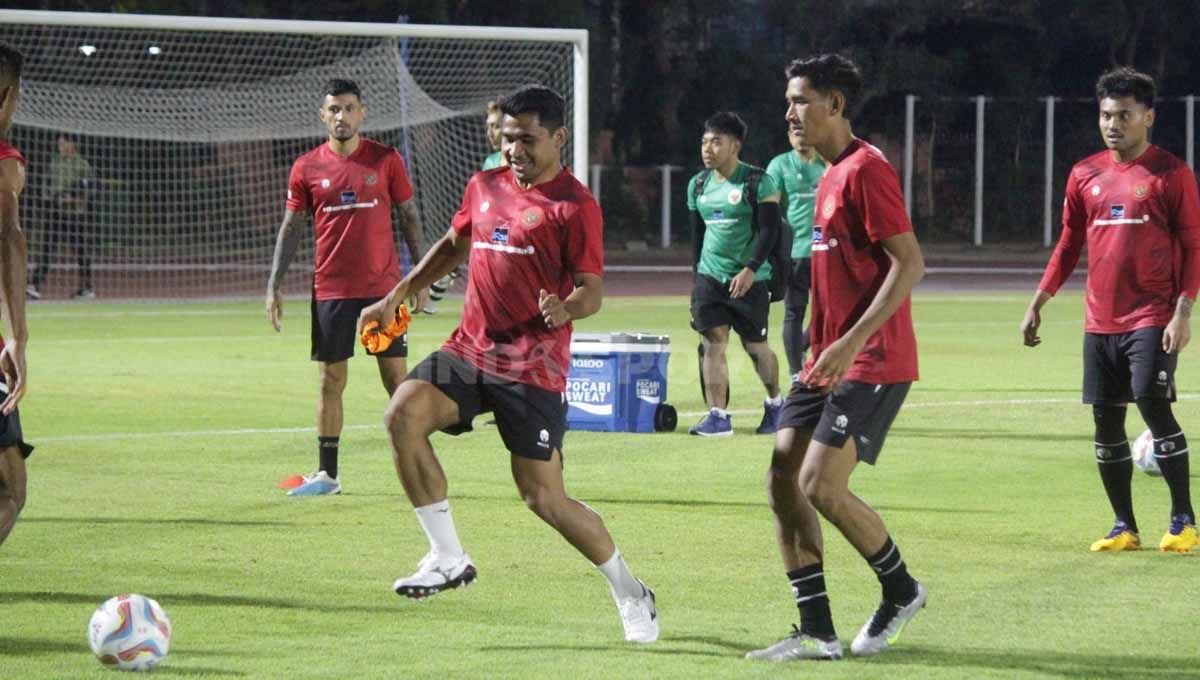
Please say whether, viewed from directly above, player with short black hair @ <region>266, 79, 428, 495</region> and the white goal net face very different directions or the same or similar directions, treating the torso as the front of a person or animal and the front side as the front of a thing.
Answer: same or similar directions

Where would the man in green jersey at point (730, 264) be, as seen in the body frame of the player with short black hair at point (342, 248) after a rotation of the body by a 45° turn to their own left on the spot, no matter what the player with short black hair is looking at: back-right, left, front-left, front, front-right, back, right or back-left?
left

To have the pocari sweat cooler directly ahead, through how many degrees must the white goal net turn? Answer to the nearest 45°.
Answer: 0° — it already faces it

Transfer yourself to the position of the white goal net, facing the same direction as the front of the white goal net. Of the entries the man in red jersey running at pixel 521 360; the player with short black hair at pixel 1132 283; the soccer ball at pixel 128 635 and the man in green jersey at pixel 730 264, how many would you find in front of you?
4

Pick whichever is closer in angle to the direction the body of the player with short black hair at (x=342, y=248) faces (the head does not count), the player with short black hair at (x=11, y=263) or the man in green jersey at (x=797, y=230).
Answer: the player with short black hair

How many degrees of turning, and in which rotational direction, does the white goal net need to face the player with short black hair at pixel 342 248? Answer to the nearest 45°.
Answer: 0° — it already faces them

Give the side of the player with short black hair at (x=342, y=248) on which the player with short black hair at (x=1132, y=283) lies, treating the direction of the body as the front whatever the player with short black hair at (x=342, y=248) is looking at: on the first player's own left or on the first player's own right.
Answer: on the first player's own left

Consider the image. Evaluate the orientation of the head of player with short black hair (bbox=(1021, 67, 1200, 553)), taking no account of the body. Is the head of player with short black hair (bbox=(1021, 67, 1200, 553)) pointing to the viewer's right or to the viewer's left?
to the viewer's left

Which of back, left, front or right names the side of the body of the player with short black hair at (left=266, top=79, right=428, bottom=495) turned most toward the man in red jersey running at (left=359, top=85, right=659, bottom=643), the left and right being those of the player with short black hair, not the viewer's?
front

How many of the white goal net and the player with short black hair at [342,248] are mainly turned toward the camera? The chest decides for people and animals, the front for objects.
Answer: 2

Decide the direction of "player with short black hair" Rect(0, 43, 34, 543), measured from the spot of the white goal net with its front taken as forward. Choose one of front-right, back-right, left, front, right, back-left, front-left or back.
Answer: front

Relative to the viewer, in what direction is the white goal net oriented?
toward the camera

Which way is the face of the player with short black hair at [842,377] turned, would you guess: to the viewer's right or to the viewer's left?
to the viewer's left

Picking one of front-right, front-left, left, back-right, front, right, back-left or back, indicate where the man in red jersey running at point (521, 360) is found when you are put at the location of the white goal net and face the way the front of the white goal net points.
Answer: front

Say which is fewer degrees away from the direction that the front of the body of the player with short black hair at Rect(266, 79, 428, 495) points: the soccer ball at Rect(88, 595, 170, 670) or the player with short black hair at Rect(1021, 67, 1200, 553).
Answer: the soccer ball

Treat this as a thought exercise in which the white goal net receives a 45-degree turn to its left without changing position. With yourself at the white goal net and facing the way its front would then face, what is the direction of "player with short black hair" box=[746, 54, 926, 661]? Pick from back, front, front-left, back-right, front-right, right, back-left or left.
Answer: front-right

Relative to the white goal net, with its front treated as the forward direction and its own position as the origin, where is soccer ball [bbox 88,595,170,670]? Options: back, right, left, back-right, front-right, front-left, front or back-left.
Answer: front
